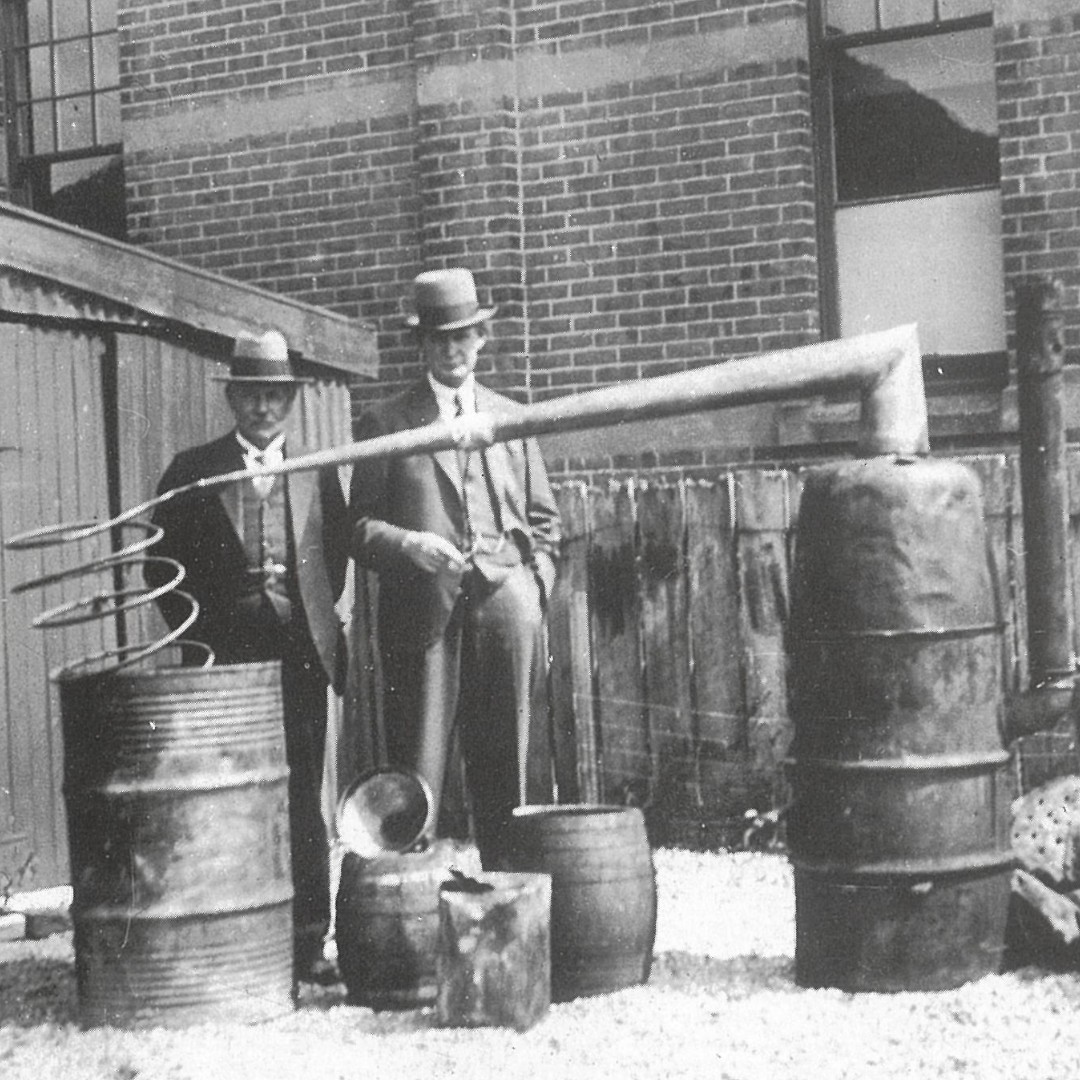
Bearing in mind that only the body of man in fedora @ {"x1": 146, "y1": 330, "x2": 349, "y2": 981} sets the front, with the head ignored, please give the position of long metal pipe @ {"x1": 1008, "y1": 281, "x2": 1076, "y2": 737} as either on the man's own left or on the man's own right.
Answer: on the man's own left

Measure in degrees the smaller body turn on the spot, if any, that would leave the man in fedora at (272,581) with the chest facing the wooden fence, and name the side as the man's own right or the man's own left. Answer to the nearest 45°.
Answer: approximately 135° to the man's own left

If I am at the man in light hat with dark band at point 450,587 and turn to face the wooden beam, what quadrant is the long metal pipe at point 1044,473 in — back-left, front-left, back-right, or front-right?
back-right

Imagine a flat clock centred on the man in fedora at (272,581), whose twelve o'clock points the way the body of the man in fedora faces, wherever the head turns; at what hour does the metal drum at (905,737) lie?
The metal drum is roughly at 10 o'clock from the man in fedora.

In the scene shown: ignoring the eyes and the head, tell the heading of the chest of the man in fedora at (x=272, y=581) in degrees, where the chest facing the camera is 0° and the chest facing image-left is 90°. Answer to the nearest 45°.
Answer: approximately 0°

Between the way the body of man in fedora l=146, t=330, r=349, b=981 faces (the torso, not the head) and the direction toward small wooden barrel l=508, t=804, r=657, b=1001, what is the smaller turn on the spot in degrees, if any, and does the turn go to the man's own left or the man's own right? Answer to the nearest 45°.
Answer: approximately 45° to the man's own left

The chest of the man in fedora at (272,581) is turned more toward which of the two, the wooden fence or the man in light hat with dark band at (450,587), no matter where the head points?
the man in light hat with dark band

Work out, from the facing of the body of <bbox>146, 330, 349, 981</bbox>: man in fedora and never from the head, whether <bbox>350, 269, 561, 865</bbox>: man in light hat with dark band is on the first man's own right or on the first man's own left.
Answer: on the first man's own left
